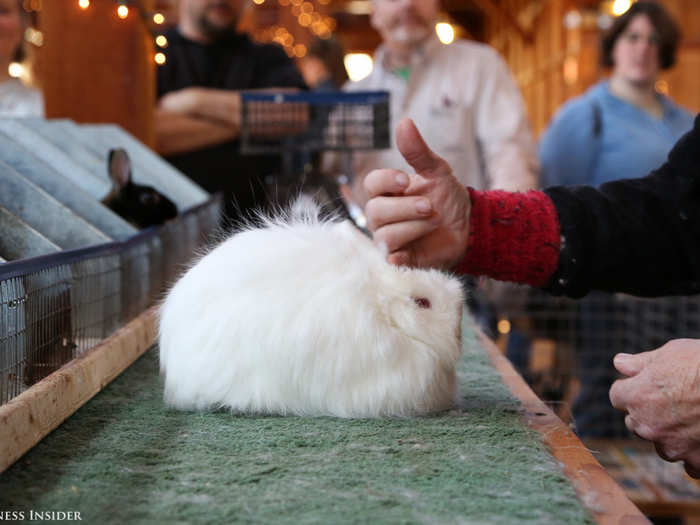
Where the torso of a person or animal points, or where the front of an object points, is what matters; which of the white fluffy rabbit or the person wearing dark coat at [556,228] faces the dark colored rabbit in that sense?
the person wearing dark coat

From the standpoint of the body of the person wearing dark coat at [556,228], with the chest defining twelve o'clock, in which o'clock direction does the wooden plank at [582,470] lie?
The wooden plank is roughly at 9 o'clock from the person wearing dark coat.

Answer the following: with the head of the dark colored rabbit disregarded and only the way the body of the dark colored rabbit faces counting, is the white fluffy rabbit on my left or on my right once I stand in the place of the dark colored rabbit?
on my right

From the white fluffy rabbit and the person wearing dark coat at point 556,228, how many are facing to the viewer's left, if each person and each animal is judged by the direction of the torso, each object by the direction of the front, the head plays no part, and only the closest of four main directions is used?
1

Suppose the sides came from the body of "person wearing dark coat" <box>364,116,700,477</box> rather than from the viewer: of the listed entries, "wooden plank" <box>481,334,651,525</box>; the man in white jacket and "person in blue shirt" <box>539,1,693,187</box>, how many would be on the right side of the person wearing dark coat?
2

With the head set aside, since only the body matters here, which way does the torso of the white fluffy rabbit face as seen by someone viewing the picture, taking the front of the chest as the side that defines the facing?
to the viewer's right

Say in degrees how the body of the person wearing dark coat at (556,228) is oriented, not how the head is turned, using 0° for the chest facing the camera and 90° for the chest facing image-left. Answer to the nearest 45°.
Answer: approximately 90°

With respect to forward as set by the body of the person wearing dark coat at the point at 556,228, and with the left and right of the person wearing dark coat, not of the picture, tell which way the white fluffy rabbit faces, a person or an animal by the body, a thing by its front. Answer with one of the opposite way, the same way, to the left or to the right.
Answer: the opposite way

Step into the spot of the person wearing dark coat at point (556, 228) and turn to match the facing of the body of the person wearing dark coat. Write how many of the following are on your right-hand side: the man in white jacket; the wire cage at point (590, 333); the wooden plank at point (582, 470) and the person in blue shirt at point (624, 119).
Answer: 3
